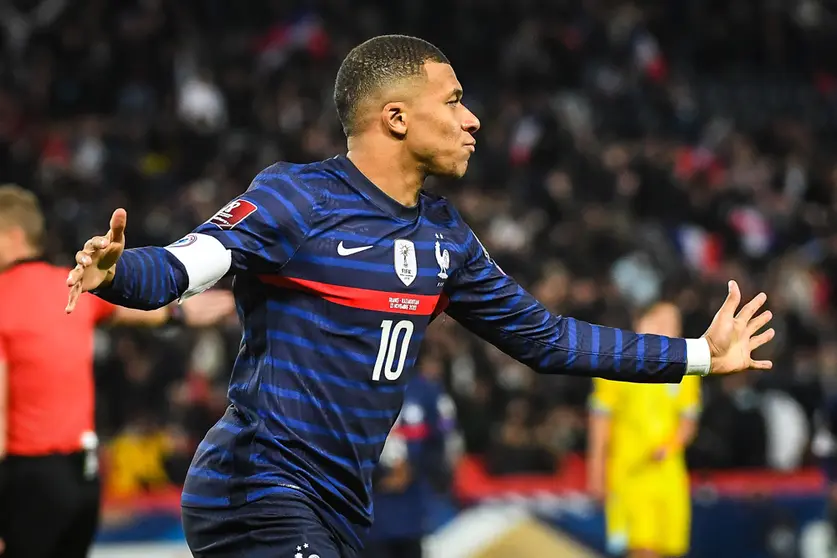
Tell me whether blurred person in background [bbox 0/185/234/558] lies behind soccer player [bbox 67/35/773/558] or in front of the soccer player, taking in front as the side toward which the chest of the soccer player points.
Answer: behind

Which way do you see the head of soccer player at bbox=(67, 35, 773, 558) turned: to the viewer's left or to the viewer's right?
to the viewer's right

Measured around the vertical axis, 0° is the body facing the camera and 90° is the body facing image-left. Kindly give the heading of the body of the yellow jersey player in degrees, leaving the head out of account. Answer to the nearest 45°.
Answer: approximately 0°

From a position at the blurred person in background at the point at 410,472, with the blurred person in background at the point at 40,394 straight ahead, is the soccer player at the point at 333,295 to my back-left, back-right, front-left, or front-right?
front-left

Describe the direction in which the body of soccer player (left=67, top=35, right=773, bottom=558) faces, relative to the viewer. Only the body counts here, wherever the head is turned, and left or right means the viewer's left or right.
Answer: facing the viewer and to the right of the viewer

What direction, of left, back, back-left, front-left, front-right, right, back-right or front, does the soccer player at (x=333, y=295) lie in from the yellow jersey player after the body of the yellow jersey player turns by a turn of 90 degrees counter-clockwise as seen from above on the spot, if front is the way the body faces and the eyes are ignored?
right

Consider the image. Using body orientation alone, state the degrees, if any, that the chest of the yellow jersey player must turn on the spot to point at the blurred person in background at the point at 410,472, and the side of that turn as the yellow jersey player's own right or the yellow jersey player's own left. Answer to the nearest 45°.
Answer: approximately 45° to the yellow jersey player's own right

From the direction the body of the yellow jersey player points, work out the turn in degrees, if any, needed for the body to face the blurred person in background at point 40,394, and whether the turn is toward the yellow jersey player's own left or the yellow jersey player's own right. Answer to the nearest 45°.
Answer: approximately 45° to the yellow jersey player's own right

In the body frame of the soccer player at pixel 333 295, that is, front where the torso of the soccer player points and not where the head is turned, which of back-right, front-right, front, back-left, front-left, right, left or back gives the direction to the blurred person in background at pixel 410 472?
back-left
